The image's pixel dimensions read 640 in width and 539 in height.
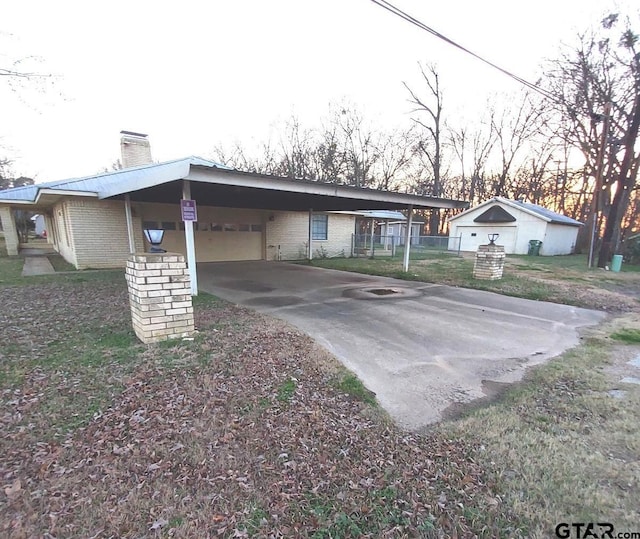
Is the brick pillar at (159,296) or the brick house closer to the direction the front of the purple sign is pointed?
the brick pillar

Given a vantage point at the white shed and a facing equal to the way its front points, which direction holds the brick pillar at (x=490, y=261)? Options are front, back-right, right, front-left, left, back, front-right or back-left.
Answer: front-left

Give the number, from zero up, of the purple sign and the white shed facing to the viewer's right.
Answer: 0

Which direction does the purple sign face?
toward the camera

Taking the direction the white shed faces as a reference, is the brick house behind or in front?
in front

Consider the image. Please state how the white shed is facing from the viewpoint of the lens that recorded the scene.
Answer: facing the viewer and to the left of the viewer

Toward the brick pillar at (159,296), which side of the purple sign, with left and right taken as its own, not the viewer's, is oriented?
front
